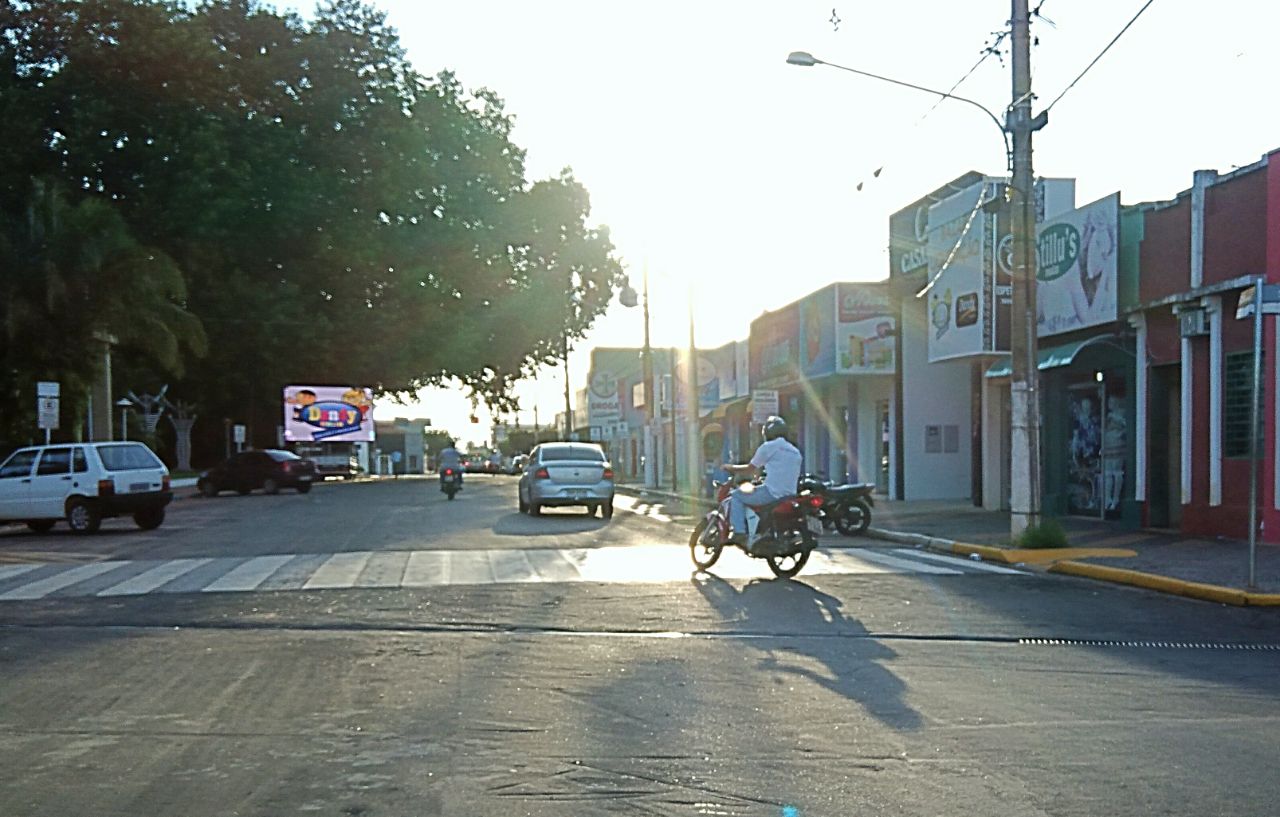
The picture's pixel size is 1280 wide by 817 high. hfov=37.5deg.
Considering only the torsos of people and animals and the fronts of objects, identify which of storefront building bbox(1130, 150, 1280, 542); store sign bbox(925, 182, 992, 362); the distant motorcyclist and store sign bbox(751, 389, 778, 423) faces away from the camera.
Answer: the distant motorcyclist

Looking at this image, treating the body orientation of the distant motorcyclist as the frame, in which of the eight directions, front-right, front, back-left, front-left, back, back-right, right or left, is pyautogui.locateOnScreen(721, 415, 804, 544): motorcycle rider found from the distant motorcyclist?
back

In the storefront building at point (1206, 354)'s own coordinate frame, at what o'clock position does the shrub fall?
The shrub is roughly at 12 o'clock from the storefront building.

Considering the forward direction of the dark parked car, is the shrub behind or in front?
behind

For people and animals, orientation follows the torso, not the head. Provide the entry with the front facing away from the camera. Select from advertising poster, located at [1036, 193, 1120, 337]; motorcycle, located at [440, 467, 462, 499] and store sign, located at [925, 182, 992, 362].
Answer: the motorcycle

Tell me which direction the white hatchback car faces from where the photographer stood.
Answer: facing away from the viewer and to the left of the viewer

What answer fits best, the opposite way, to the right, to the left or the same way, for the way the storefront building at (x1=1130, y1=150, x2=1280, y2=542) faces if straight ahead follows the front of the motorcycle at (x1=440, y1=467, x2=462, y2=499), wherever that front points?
to the left

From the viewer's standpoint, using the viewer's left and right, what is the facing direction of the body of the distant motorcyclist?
facing away from the viewer

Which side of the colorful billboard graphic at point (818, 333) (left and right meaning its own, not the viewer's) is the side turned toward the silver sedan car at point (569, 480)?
front

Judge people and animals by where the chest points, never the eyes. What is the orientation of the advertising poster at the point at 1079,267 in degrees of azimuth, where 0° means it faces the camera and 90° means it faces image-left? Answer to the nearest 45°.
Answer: approximately 45°

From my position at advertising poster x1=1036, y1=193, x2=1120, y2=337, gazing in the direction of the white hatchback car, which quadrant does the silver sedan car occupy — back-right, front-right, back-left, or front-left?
front-right

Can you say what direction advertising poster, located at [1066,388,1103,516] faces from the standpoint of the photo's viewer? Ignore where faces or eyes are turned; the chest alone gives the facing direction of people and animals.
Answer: facing the viewer and to the left of the viewer

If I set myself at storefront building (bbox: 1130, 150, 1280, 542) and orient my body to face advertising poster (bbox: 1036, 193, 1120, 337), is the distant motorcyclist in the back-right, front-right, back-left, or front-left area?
front-left

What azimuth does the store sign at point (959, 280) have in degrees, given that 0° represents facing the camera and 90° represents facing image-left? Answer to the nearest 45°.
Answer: approximately 45°

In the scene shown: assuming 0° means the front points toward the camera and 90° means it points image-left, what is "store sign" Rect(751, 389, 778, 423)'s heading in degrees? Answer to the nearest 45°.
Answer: approximately 0°

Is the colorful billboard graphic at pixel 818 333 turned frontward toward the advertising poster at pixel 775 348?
no

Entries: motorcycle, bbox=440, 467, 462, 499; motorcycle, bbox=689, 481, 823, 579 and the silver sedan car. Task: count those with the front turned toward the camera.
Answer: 0
